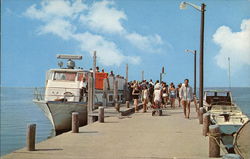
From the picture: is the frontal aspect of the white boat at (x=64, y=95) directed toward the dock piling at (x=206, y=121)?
no

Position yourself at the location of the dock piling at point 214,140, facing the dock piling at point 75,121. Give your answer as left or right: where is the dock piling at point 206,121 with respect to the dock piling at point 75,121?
right

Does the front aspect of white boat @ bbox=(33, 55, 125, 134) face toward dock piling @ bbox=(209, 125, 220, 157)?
no

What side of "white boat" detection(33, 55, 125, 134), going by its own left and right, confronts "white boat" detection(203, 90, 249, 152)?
left

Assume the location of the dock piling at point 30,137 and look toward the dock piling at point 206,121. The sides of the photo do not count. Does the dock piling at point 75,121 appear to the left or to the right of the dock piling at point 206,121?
left

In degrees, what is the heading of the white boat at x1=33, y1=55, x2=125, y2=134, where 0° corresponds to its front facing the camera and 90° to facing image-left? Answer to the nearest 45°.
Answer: approximately 45°

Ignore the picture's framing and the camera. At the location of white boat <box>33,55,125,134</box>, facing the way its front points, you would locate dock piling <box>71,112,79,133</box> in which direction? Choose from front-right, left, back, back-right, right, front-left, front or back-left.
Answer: front-left

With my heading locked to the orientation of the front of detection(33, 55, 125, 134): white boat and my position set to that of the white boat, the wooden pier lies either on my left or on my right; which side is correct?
on my left

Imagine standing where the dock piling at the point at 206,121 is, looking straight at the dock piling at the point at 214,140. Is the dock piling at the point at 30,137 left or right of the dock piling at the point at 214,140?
right

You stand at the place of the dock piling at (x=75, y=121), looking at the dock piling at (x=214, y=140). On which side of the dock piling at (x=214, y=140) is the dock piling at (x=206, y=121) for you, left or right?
left
